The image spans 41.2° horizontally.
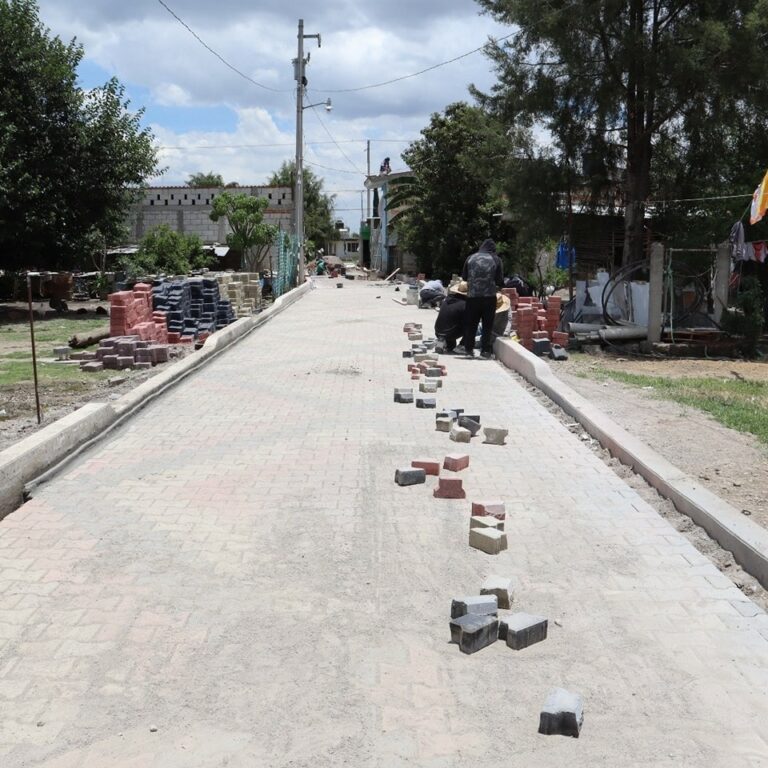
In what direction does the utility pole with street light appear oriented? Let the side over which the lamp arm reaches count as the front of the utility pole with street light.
to the viewer's right

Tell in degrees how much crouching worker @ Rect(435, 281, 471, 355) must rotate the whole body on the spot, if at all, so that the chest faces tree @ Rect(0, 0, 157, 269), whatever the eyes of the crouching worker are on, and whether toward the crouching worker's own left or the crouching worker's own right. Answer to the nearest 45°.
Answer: approximately 90° to the crouching worker's own left

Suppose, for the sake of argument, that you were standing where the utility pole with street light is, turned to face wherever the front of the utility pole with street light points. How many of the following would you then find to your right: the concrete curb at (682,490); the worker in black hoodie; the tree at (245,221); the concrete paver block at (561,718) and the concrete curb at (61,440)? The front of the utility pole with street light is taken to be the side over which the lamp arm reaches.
4

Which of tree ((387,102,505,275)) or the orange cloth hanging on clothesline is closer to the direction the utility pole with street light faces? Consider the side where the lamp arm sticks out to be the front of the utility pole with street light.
the tree

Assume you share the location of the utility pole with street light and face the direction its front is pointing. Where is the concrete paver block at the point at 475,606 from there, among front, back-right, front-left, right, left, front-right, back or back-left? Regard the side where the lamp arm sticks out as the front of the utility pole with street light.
right

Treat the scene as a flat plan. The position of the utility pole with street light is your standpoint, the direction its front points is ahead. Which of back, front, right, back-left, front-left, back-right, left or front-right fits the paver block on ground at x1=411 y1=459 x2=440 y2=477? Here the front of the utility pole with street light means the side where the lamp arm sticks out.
right
